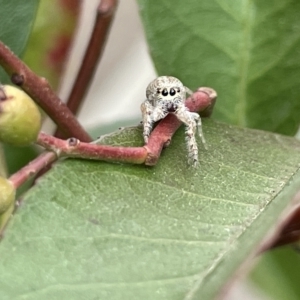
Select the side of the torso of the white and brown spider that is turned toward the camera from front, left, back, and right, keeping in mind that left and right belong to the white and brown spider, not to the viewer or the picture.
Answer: front
